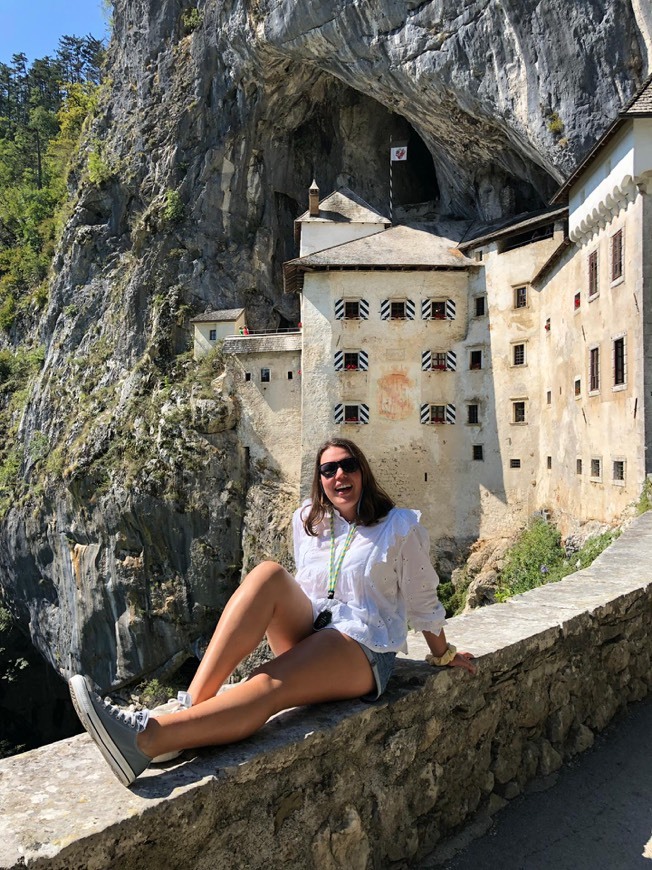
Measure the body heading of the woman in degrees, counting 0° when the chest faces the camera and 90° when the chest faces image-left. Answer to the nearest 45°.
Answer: approximately 45°

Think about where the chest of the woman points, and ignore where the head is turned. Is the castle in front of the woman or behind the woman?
behind
